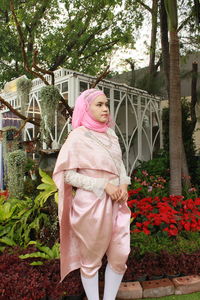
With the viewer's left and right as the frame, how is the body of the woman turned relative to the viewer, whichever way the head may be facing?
facing the viewer and to the right of the viewer

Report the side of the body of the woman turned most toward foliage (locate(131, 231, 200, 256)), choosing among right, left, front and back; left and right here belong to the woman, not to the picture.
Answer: left

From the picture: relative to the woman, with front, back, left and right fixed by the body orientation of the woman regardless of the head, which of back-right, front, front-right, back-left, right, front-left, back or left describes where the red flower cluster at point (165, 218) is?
left

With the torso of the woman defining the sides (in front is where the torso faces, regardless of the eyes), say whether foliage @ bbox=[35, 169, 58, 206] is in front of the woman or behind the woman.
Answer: behind

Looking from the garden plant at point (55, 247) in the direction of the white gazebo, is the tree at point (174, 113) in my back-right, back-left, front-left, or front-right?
front-right

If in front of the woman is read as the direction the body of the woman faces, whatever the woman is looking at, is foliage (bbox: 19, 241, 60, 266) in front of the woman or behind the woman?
behind

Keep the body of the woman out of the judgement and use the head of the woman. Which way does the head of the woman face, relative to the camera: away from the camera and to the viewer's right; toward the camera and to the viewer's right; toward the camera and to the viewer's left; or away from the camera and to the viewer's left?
toward the camera and to the viewer's right

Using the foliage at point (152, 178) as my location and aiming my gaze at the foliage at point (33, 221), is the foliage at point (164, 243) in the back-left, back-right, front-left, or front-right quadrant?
front-left
